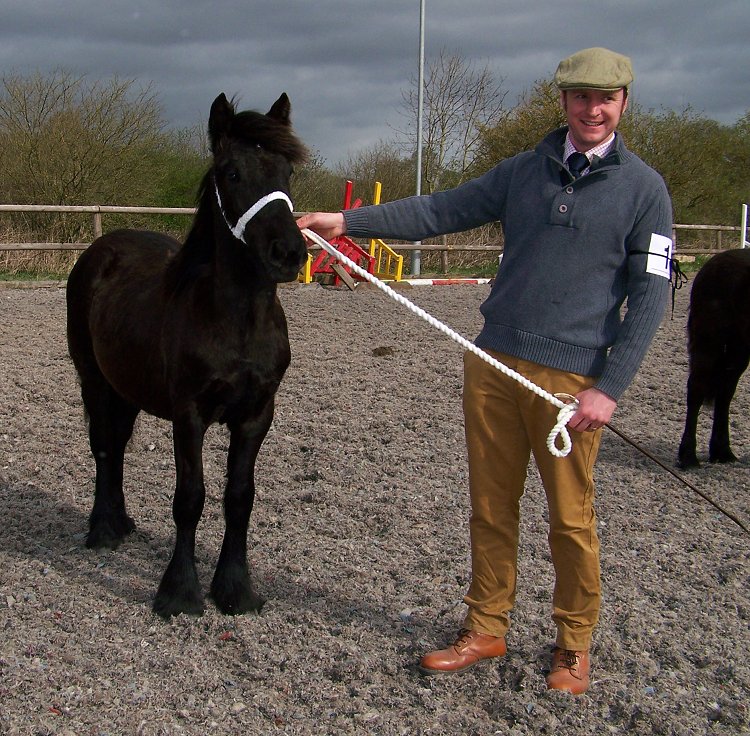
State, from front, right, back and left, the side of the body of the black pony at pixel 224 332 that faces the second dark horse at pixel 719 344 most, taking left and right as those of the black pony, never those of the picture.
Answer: left

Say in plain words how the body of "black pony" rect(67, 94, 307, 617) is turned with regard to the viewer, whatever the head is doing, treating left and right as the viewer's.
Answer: facing the viewer and to the right of the viewer

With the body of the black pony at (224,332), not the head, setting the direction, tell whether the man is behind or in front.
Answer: in front

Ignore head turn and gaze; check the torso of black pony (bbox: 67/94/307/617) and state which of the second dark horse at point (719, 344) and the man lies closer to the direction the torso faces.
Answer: the man
